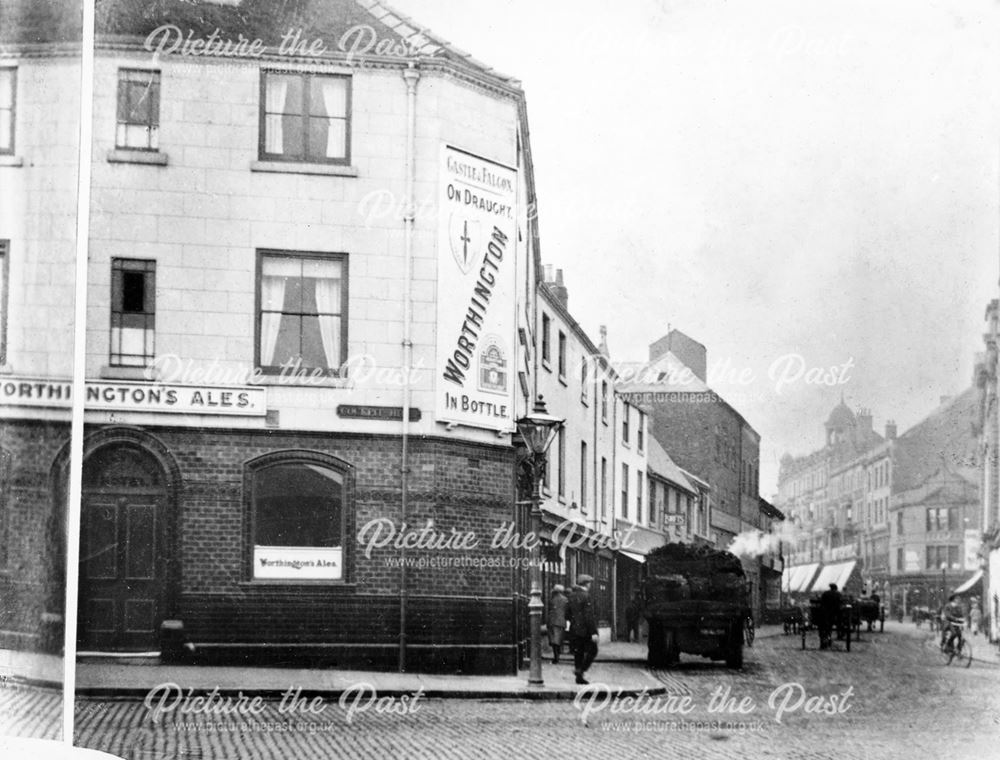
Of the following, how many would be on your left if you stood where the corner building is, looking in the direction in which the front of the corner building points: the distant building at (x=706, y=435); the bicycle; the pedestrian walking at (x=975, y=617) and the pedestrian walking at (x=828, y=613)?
4

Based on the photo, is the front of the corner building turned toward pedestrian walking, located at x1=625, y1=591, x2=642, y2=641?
no

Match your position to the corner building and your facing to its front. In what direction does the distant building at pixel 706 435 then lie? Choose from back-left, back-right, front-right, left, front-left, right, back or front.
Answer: left

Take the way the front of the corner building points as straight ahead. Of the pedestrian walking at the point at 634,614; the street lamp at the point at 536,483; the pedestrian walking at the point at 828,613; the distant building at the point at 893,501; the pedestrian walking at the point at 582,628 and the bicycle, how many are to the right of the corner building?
0

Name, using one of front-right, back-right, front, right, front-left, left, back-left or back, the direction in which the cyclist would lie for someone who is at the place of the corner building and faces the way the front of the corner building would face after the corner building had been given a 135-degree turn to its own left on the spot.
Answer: front-right

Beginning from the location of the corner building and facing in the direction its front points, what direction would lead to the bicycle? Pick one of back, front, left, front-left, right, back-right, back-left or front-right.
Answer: left

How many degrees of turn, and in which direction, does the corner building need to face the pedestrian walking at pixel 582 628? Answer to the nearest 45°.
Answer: approximately 90° to its left

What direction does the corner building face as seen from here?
toward the camera

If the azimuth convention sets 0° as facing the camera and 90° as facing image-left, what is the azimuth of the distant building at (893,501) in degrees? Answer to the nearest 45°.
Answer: approximately 45°

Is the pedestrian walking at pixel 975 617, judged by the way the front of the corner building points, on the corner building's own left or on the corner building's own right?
on the corner building's own left

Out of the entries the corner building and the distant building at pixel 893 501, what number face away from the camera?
0
